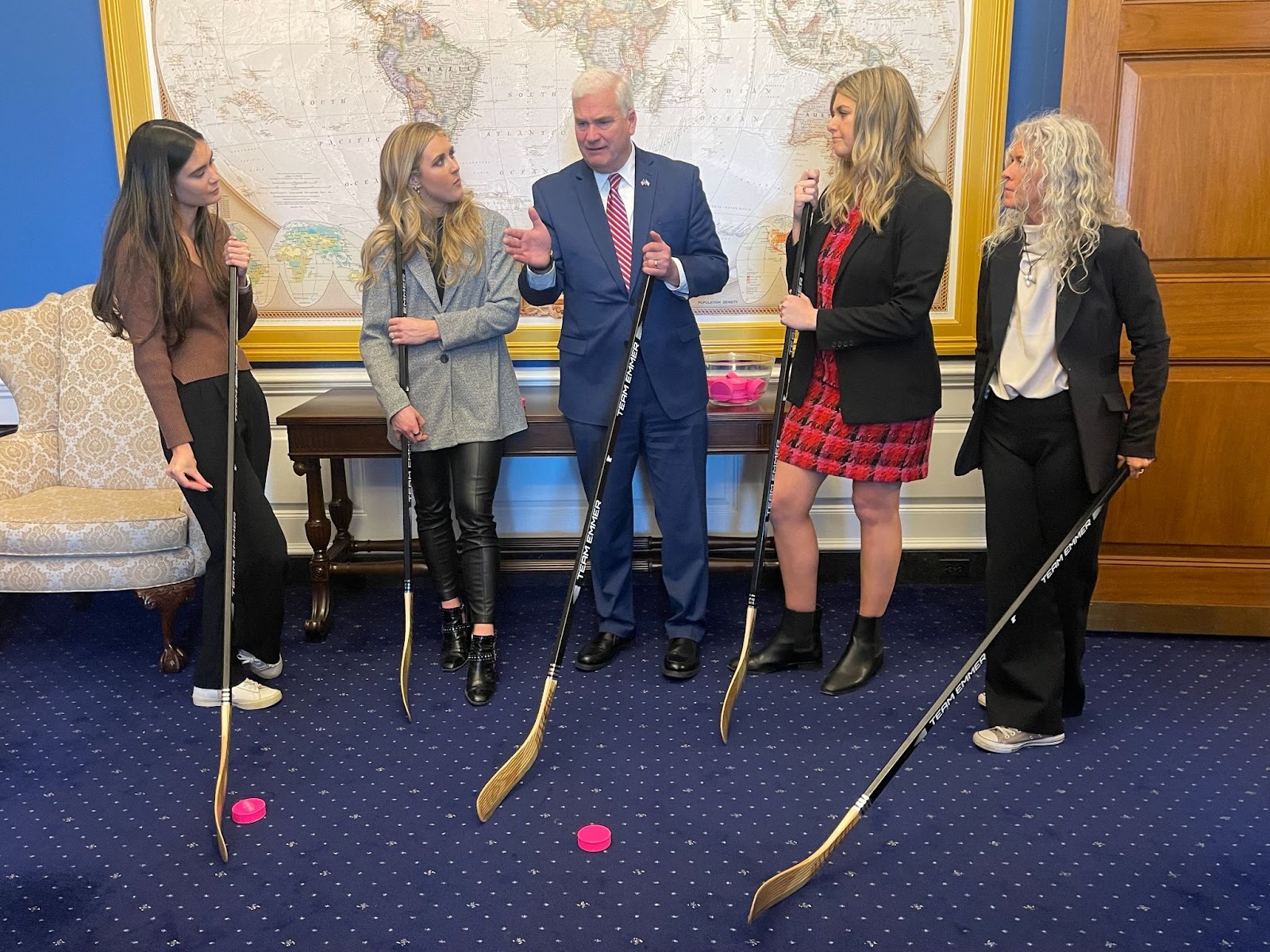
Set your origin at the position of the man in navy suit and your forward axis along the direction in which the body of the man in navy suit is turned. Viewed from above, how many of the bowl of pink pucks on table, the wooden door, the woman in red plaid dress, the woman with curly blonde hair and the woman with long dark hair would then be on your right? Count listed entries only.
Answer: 1

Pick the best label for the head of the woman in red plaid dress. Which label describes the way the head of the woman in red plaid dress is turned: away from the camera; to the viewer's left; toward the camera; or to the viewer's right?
to the viewer's left

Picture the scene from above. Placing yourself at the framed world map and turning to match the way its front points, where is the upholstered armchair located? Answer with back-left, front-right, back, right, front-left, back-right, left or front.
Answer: right

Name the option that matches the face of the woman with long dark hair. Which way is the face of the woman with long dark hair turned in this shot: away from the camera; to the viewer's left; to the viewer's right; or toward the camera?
to the viewer's right

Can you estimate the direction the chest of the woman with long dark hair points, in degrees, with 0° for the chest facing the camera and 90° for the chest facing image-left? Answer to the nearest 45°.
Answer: approximately 315°

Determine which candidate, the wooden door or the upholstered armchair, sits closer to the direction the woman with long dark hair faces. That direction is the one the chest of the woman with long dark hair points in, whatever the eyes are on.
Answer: the wooden door

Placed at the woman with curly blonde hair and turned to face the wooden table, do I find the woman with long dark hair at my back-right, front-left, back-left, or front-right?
front-left

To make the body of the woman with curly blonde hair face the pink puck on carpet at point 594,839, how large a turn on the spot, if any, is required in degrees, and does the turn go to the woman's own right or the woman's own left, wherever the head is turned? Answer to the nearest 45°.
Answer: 0° — they already face it

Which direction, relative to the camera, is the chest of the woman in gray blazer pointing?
toward the camera

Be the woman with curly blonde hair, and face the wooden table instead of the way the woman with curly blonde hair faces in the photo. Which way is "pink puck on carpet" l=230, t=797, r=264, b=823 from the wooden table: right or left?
left

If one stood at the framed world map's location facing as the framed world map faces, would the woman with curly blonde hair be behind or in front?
in front

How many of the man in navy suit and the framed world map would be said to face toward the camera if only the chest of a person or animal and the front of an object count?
2

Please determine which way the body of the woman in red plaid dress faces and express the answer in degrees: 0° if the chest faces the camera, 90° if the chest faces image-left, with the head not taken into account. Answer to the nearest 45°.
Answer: approximately 45°

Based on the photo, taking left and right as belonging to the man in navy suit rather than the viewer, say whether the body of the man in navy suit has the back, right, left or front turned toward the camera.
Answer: front

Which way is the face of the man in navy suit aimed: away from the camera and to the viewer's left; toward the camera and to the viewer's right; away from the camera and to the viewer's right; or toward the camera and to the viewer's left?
toward the camera and to the viewer's left

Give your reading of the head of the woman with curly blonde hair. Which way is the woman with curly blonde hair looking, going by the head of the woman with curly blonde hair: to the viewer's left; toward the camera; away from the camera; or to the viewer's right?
to the viewer's left

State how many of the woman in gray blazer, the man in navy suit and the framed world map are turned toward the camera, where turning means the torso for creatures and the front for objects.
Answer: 3

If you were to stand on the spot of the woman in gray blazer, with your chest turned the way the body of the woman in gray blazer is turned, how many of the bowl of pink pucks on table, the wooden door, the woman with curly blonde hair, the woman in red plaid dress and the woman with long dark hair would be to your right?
1

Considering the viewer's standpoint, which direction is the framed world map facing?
facing the viewer
